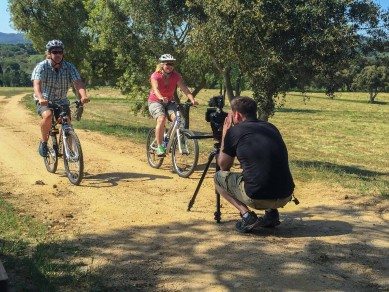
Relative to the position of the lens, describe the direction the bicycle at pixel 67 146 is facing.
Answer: facing the viewer and to the right of the viewer

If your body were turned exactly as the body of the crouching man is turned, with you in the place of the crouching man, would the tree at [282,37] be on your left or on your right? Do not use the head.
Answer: on your right

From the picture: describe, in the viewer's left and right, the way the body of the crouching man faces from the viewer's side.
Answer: facing away from the viewer and to the left of the viewer

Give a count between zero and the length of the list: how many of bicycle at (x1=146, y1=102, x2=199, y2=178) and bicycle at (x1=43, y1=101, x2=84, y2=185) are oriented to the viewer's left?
0

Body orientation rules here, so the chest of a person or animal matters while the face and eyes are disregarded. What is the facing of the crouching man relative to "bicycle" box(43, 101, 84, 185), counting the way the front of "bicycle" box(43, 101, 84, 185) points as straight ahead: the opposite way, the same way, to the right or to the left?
the opposite way

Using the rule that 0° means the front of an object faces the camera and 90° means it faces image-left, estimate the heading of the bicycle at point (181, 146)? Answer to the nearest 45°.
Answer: approximately 315°

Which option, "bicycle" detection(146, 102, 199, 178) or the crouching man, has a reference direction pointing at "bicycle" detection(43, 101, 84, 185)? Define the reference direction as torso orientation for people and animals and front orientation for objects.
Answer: the crouching man

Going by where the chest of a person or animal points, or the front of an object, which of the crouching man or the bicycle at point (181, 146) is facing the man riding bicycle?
the crouching man

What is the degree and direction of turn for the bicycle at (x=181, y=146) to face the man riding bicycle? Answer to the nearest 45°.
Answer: approximately 135° to its right

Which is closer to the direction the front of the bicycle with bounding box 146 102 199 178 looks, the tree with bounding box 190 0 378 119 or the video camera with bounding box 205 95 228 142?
the video camera

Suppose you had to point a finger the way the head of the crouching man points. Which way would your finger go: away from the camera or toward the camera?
away from the camera
